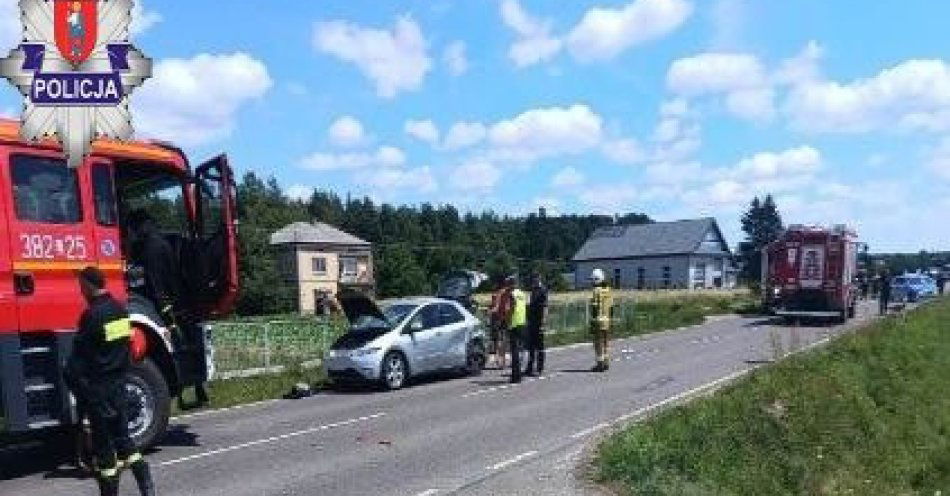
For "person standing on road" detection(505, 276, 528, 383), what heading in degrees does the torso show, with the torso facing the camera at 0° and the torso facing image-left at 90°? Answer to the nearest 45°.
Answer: approximately 90°

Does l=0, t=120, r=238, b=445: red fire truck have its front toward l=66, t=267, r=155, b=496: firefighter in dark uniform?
no

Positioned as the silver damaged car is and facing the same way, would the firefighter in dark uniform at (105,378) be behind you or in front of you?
in front

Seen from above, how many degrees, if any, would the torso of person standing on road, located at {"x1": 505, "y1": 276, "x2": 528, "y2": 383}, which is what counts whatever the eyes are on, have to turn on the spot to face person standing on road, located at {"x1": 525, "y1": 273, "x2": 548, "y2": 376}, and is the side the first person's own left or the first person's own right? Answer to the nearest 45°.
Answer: approximately 135° to the first person's own right

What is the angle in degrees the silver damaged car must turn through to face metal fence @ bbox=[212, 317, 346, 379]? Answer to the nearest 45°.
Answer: approximately 90° to its right

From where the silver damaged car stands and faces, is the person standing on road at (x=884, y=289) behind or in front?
behind

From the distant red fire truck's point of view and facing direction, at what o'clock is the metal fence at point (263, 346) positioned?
The metal fence is roughly at 7 o'clock from the distant red fire truck.

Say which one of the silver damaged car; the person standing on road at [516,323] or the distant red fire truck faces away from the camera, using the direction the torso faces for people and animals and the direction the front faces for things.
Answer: the distant red fire truck

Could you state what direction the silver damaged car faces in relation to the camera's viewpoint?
facing the viewer and to the left of the viewer

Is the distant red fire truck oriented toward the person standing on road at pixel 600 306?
no

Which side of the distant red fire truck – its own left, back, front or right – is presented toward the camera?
back
